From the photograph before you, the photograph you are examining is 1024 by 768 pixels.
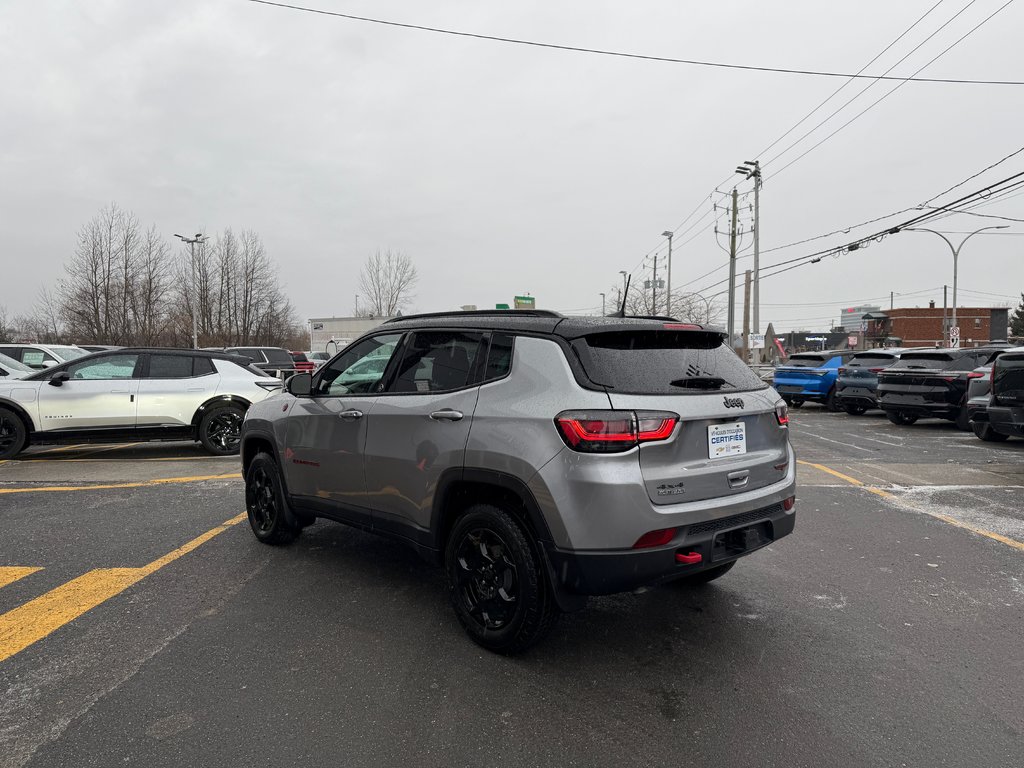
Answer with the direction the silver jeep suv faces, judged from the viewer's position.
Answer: facing away from the viewer and to the left of the viewer

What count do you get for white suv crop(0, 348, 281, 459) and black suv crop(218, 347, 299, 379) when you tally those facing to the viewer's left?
2

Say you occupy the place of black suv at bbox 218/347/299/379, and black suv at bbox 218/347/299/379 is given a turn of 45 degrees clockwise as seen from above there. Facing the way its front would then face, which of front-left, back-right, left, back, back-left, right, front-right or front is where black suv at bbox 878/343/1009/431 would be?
back

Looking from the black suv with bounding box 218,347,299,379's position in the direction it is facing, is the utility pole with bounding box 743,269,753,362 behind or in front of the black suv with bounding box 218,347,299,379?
behind

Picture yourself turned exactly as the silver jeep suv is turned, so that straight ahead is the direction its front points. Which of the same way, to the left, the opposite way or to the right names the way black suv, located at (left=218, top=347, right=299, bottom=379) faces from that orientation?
to the left

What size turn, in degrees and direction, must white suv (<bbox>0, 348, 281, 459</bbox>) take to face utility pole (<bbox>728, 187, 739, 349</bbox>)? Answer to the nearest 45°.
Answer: approximately 135° to its right

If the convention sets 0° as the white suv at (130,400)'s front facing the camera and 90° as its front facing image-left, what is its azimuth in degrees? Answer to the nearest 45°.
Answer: approximately 90°

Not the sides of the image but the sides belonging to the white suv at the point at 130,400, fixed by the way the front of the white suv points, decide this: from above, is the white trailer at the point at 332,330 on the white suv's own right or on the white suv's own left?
on the white suv's own right

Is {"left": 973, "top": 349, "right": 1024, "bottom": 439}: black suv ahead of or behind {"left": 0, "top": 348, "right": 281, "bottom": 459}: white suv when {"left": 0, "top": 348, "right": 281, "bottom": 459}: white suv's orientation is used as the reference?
behind

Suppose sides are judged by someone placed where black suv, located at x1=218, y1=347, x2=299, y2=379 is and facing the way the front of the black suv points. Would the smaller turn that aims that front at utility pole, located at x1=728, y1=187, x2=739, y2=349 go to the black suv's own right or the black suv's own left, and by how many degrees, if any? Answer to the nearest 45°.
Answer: approximately 180°

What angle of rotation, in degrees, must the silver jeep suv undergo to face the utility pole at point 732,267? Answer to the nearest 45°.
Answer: approximately 45° to its right

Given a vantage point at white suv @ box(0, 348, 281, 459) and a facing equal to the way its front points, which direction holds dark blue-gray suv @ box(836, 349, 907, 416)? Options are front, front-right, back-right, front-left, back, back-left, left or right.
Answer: back

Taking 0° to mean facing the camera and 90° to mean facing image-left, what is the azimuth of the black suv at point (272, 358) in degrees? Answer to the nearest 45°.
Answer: approximately 90°

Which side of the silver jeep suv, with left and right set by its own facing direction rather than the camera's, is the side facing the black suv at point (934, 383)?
right
